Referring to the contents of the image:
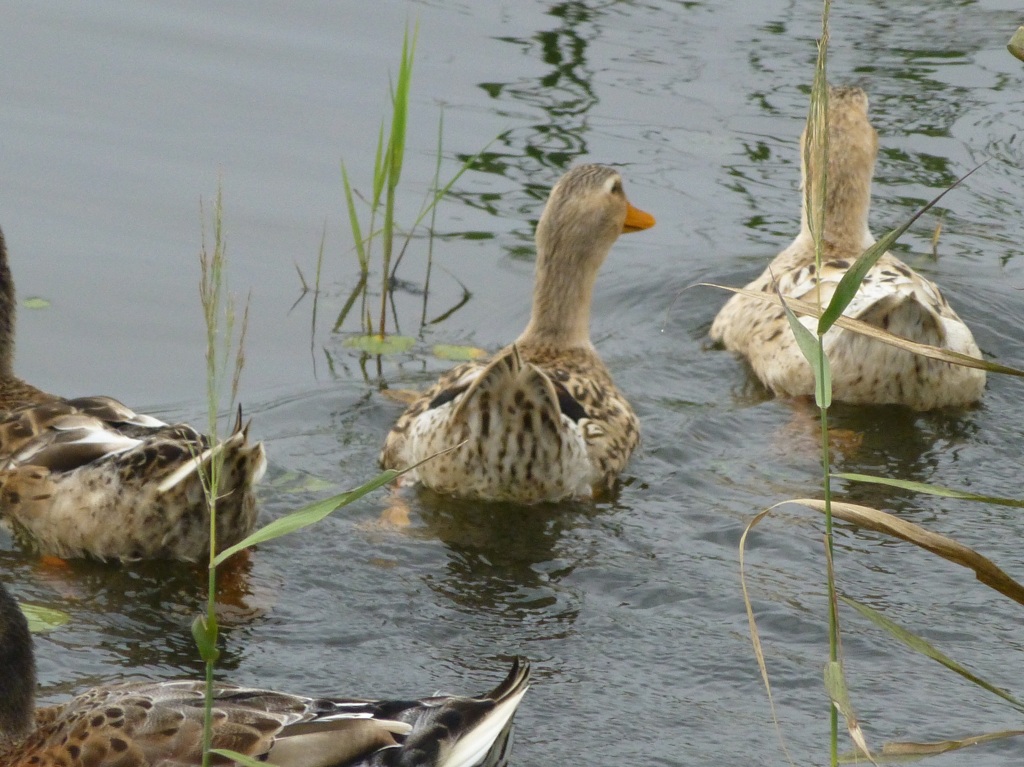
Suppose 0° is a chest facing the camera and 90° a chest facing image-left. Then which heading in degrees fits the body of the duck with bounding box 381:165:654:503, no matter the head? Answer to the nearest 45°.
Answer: approximately 225°

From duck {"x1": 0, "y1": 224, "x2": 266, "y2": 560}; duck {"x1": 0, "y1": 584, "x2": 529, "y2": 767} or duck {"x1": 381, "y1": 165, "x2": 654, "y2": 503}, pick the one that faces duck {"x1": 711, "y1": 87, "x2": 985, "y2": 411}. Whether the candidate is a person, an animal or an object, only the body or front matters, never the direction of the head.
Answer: duck {"x1": 381, "y1": 165, "x2": 654, "y2": 503}

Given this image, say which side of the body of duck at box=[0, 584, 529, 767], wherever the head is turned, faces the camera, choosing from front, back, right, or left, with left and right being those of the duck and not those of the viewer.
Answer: left

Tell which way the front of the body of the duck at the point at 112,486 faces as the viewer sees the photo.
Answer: to the viewer's left

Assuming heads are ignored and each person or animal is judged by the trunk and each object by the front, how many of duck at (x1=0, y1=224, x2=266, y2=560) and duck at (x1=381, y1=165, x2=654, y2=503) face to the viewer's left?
1

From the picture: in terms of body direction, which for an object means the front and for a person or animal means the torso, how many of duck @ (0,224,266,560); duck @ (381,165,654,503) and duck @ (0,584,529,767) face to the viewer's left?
2

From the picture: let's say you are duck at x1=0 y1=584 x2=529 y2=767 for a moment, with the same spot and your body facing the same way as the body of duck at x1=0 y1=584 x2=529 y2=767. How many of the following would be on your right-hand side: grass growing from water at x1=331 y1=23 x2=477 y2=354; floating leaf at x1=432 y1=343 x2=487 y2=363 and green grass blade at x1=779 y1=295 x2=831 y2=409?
2

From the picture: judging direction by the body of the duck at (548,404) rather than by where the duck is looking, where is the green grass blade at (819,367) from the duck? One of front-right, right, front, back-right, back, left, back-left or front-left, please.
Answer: back-right

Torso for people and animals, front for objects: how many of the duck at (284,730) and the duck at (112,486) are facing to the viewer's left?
2

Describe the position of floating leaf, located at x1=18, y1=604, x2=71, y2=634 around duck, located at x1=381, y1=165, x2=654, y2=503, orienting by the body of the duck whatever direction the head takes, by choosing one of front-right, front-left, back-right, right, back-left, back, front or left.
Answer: back

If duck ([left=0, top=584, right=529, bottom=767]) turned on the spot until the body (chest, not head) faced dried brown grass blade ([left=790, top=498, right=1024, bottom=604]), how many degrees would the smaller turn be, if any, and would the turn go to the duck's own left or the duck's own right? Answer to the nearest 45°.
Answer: approximately 135° to the duck's own left

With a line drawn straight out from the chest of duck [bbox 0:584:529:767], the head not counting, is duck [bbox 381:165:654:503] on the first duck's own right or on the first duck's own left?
on the first duck's own right
